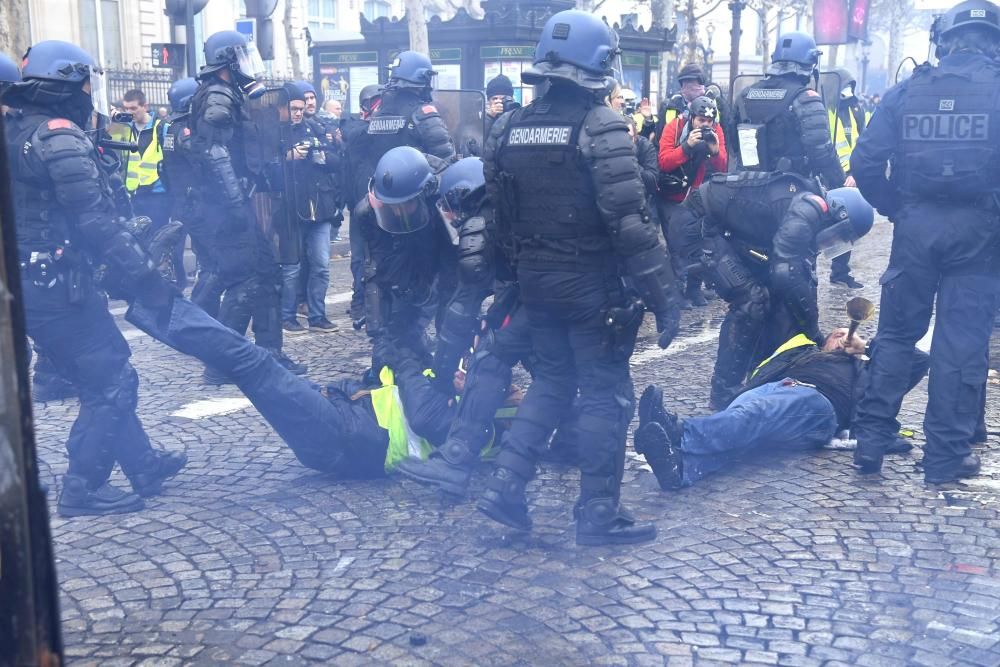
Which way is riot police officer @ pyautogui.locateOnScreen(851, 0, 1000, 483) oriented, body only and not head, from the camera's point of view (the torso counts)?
away from the camera

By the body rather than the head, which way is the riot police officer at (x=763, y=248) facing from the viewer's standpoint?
to the viewer's right

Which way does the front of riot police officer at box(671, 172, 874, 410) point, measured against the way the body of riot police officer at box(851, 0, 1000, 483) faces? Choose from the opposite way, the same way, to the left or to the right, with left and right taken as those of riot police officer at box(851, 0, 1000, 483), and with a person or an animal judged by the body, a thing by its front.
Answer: to the right

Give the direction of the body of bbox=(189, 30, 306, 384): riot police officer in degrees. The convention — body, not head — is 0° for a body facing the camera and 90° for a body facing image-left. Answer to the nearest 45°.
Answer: approximately 270°

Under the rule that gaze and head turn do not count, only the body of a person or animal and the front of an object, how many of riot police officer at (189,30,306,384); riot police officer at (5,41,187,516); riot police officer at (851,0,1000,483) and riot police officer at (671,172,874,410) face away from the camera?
1

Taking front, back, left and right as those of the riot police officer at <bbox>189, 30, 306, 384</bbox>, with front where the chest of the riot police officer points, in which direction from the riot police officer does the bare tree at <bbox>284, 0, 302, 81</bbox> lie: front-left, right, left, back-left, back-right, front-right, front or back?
left

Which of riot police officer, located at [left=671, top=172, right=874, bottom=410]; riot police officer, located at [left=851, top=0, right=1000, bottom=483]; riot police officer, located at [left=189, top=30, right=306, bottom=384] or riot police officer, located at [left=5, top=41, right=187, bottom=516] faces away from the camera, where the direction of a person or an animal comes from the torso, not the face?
riot police officer, located at [left=851, top=0, right=1000, bottom=483]

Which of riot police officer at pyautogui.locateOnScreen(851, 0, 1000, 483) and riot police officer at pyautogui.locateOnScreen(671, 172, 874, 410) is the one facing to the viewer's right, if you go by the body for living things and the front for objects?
riot police officer at pyautogui.locateOnScreen(671, 172, 874, 410)

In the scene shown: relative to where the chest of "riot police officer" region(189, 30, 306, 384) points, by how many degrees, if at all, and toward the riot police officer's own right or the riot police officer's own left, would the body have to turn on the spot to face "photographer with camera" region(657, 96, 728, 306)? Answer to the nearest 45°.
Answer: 0° — they already face them

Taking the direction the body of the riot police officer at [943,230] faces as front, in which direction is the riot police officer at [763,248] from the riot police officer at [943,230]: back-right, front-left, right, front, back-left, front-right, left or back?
front-left

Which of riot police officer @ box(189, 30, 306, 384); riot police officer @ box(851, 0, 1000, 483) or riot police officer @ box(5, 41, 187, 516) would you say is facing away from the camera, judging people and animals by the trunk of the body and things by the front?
riot police officer @ box(851, 0, 1000, 483)

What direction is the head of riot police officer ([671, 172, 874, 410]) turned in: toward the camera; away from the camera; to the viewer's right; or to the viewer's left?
to the viewer's right

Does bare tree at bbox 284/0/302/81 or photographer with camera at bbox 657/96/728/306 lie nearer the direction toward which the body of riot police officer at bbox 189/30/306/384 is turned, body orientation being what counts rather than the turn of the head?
the photographer with camera

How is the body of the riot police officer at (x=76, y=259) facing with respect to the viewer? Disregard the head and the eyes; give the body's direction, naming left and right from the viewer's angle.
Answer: facing to the right of the viewer
